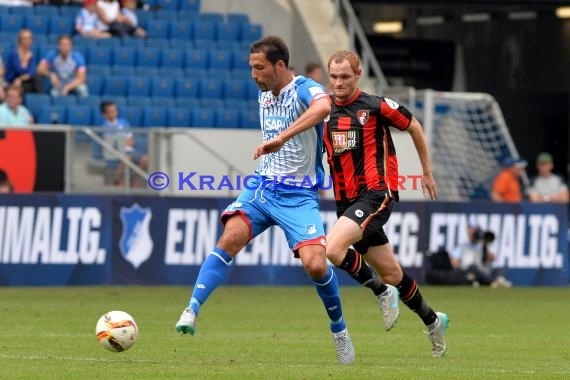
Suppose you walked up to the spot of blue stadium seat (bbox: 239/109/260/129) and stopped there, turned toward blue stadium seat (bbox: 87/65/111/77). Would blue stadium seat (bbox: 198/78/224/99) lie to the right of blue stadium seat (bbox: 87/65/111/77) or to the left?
right

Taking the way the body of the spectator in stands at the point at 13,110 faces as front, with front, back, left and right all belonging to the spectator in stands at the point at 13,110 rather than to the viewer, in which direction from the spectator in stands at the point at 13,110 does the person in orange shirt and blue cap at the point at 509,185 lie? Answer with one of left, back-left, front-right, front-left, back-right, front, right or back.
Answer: left

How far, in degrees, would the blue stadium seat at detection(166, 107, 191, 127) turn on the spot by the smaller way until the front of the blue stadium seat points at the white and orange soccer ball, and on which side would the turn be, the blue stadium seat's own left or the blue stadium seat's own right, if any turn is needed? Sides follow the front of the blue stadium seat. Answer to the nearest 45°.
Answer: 0° — it already faces it

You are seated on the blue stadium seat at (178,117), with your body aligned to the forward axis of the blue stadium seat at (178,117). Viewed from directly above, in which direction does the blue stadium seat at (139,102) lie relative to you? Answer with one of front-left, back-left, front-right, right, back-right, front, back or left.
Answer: right

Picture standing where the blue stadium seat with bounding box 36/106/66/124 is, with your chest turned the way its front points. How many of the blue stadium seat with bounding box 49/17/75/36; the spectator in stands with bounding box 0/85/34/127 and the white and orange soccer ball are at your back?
1
